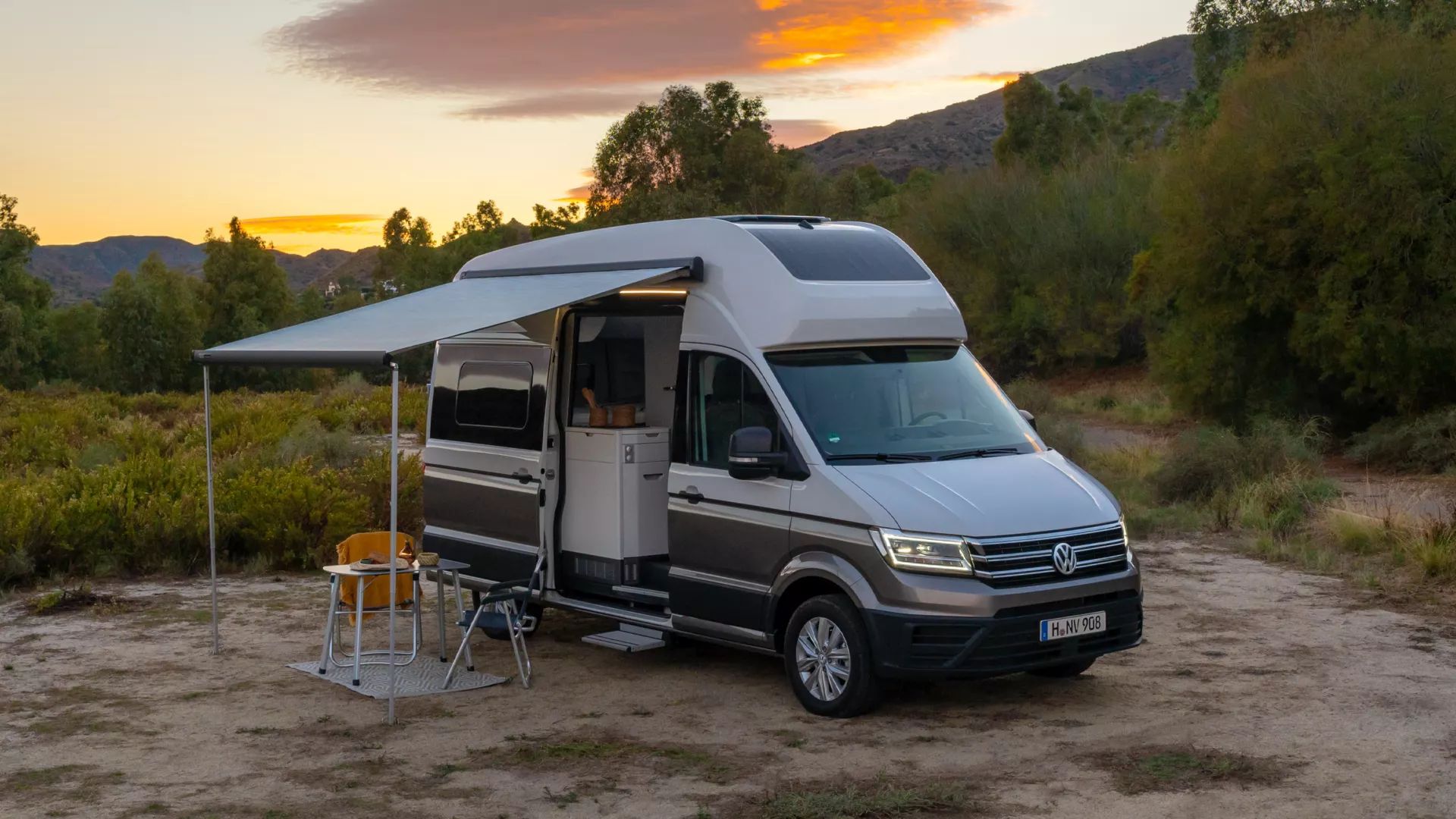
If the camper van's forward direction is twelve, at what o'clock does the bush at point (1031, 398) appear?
The bush is roughly at 8 o'clock from the camper van.

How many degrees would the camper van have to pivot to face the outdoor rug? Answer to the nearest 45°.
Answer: approximately 135° to its right

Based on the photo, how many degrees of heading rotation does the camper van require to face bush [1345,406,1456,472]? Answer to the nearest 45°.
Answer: approximately 90° to its left

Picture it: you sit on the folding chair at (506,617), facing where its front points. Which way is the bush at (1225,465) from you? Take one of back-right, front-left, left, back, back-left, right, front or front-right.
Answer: back-right

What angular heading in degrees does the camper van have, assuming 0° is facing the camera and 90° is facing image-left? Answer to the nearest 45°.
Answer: approximately 315°

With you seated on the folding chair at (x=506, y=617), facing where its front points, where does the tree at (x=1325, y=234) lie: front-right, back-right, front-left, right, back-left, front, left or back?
back-right

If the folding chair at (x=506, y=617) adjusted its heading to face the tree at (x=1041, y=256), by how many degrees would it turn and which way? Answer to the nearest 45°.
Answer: approximately 135° to its right

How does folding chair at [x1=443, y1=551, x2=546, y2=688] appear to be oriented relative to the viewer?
to the viewer's left

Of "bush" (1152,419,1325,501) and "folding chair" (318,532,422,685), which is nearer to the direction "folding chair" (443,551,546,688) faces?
the folding chair

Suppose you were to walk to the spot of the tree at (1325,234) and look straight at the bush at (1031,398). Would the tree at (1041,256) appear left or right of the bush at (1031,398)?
right

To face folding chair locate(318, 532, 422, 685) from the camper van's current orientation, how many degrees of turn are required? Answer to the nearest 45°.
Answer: approximately 135° to its right

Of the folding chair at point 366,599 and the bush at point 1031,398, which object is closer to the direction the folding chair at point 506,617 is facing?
the folding chair
